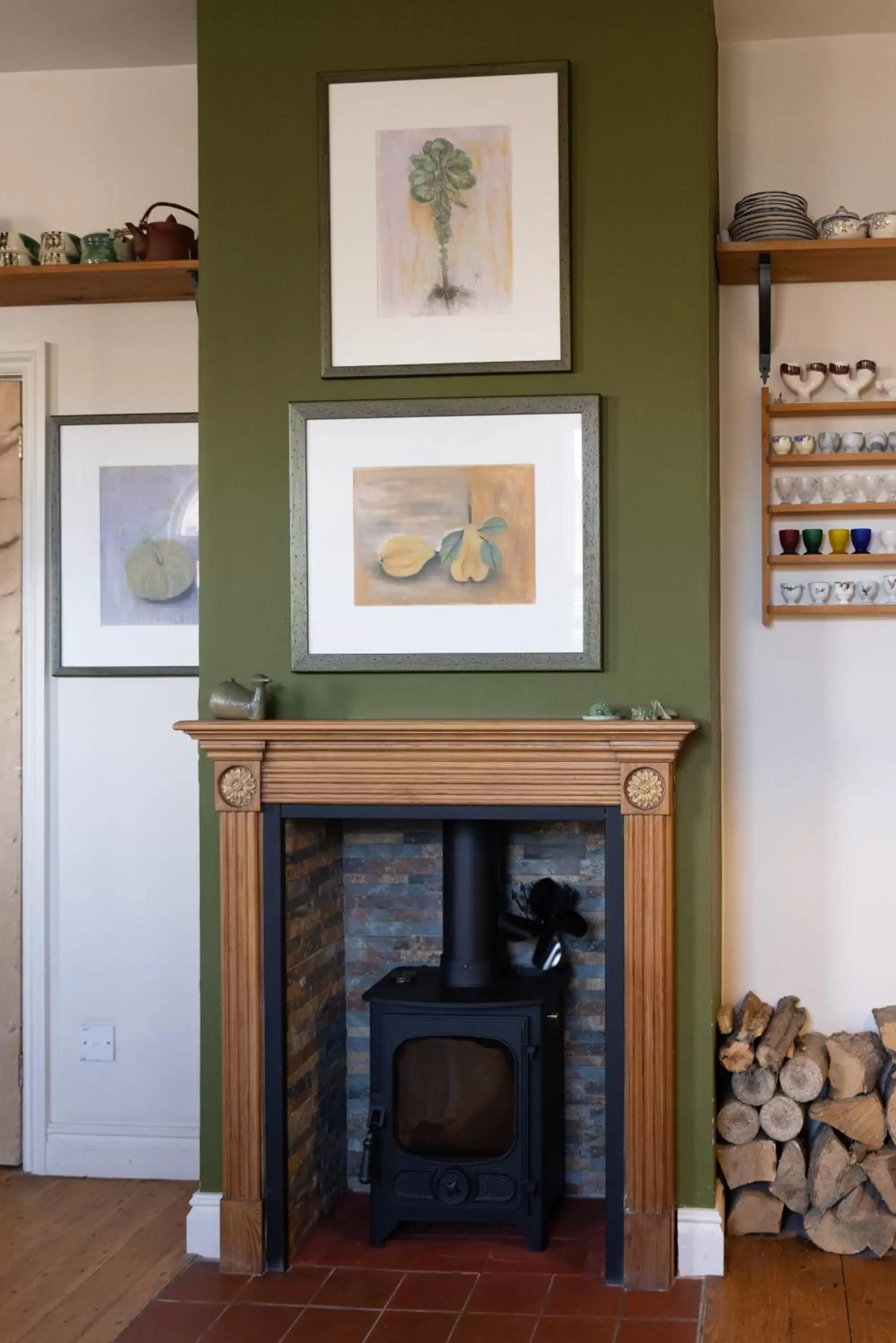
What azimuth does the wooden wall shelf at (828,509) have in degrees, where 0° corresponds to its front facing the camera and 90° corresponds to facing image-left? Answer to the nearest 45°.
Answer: approximately 0°

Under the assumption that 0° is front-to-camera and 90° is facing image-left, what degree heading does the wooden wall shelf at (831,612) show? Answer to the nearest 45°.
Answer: approximately 0°

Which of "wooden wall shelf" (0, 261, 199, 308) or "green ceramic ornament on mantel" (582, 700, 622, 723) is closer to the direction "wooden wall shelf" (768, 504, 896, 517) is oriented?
the green ceramic ornament on mantel

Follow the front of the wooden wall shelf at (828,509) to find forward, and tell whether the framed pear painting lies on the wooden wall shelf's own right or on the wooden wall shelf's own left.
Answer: on the wooden wall shelf's own right

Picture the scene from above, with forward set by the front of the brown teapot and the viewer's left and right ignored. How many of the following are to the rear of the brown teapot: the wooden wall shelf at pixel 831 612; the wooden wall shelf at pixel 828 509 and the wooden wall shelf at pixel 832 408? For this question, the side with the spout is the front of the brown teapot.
3

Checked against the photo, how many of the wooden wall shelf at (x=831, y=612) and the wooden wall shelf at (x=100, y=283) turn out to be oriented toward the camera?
2

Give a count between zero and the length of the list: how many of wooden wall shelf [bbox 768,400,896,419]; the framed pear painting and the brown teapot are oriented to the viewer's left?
1
